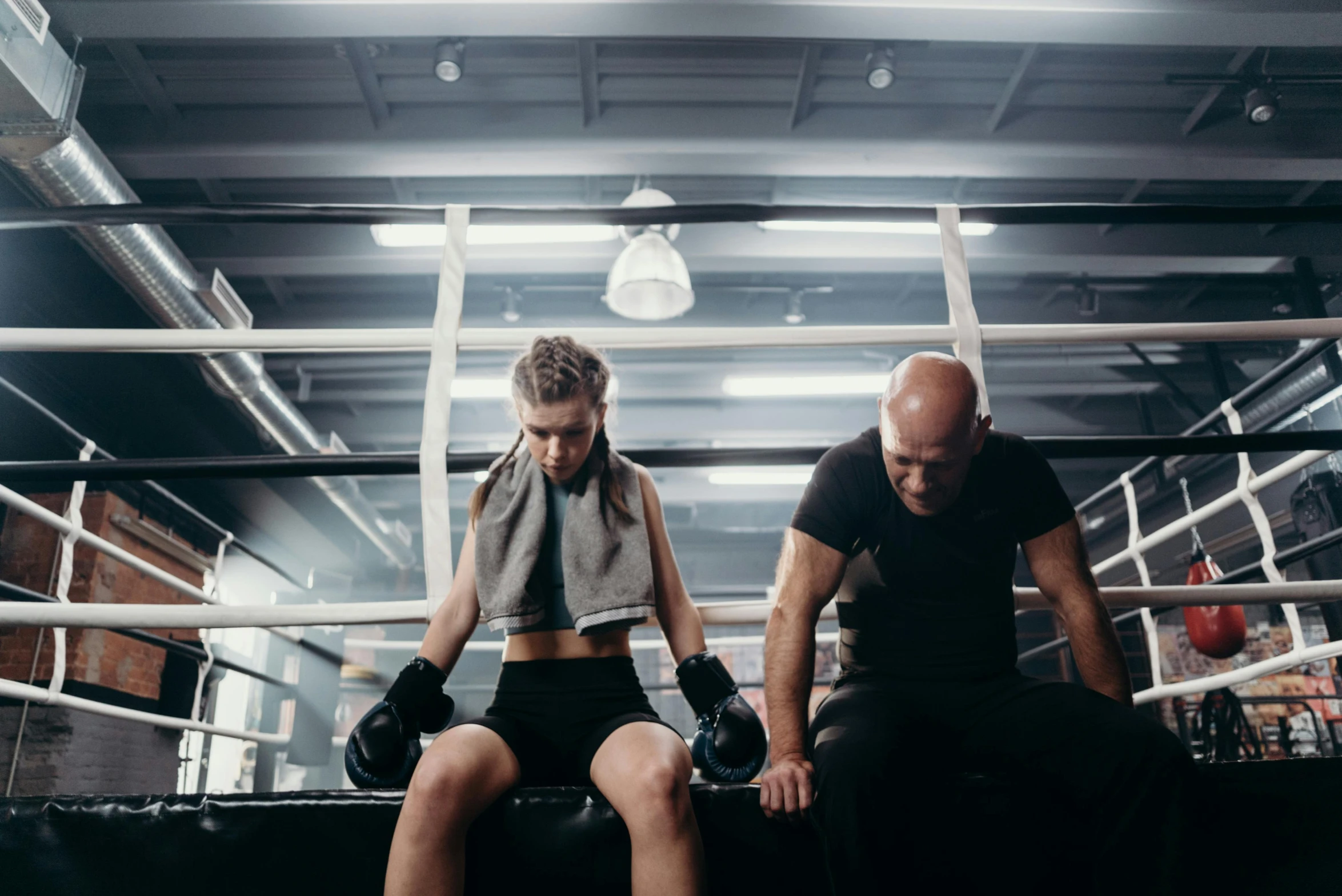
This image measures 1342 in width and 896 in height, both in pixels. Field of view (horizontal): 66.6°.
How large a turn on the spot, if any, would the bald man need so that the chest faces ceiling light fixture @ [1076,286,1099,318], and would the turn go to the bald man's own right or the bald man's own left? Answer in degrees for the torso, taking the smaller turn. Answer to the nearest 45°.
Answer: approximately 180°

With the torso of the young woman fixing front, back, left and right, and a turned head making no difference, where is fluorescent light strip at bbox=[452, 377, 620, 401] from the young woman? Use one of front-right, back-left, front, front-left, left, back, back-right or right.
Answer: back

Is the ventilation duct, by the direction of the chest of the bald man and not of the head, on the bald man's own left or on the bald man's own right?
on the bald man's own right

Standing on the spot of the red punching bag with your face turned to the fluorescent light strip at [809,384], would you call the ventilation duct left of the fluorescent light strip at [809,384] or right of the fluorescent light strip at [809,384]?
left

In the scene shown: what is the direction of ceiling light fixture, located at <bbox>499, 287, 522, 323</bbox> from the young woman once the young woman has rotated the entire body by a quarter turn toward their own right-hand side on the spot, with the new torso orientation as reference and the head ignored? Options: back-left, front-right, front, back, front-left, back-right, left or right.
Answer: right

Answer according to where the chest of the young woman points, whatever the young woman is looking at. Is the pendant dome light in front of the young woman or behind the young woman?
behind

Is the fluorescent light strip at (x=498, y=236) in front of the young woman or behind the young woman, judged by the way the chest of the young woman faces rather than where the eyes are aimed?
behind

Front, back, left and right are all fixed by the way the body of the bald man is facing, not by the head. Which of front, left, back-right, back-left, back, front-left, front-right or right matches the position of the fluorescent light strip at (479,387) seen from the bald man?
back-right

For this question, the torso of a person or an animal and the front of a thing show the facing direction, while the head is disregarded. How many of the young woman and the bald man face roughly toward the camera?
2

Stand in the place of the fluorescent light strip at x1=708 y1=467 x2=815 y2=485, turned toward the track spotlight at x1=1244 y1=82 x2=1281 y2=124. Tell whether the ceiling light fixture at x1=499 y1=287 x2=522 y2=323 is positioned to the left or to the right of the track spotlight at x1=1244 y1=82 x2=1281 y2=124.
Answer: right
